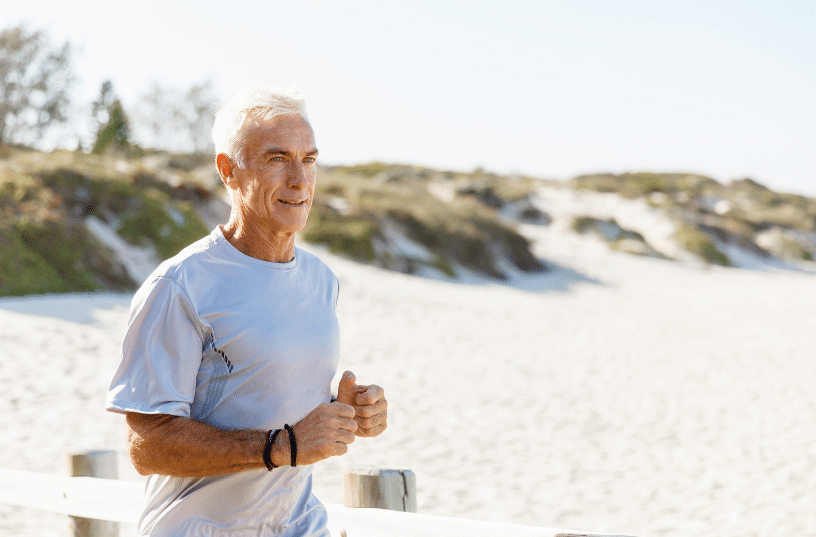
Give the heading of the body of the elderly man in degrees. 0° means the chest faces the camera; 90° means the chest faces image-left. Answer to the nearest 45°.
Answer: approximately 315°

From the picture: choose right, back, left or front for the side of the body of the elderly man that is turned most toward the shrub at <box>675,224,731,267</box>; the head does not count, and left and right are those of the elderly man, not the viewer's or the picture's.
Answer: left

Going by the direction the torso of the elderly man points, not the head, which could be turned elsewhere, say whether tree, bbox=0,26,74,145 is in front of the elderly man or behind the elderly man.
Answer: behind

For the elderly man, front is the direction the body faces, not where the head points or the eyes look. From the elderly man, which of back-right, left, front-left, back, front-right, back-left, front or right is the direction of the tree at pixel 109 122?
back-left
